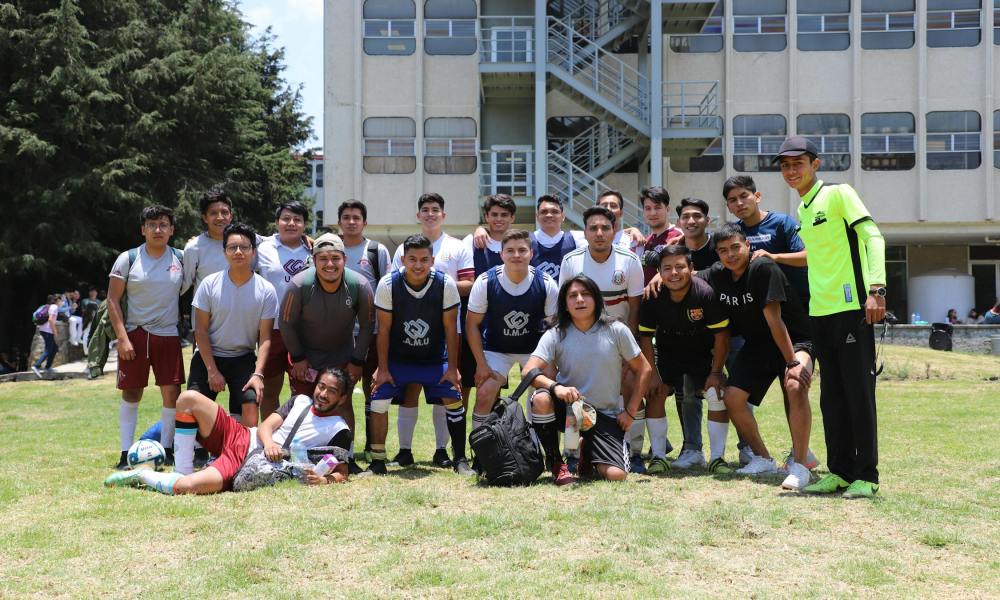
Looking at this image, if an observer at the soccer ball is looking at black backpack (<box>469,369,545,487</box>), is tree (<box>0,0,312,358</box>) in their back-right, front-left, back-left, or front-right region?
back-left

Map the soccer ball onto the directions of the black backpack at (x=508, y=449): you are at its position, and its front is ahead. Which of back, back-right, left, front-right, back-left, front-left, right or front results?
front-right

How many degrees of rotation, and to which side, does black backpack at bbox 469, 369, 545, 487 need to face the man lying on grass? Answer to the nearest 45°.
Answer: approximately 45° to its right

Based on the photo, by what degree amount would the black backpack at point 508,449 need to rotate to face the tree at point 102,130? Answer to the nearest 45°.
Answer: approximately 90° to its right

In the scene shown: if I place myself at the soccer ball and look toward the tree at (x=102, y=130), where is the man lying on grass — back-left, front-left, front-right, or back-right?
back-right

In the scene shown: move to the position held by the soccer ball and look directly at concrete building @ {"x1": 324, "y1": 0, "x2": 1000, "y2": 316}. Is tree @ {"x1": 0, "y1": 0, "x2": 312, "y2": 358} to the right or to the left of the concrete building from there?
left

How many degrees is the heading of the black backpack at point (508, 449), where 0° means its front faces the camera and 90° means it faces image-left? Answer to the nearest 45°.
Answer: approximately 45°

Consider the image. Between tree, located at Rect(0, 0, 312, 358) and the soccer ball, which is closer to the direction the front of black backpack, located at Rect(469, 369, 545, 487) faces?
the soccer ball

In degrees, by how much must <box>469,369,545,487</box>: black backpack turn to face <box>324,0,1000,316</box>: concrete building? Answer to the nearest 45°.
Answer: approximately 135° to its right

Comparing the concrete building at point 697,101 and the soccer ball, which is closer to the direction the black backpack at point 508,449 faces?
the soccer ball

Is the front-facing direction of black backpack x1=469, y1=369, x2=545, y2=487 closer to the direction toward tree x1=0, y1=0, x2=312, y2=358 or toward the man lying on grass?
the man lying on grass
